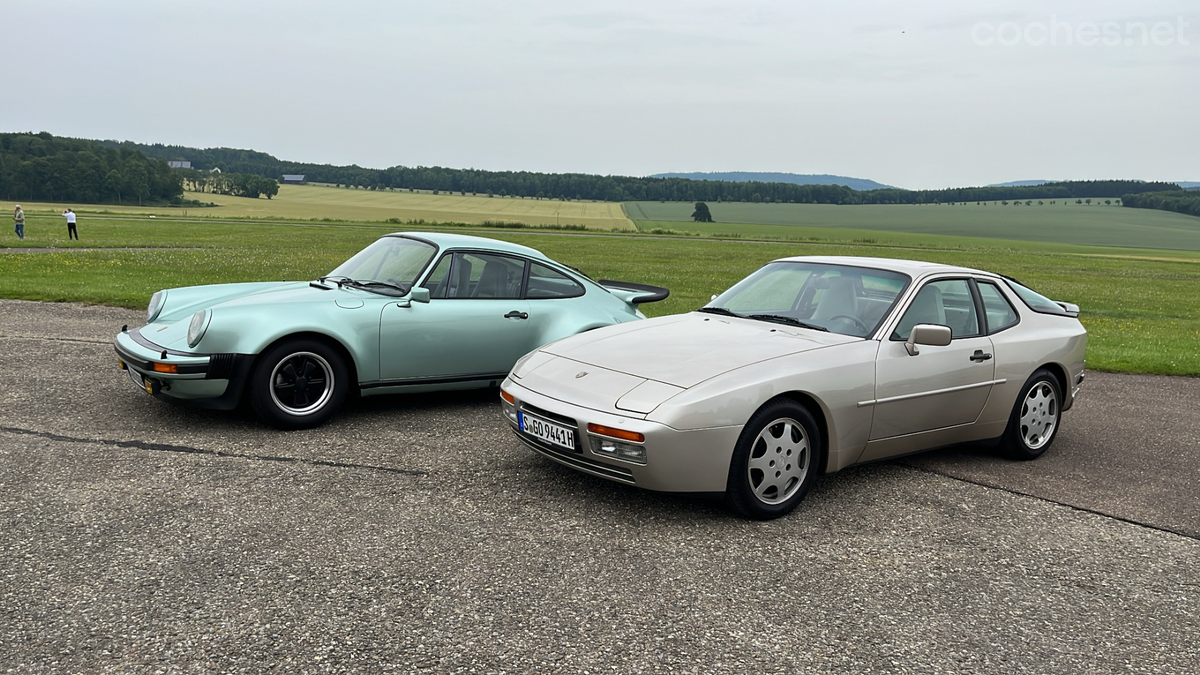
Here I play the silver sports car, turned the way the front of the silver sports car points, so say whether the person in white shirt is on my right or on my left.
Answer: on my right

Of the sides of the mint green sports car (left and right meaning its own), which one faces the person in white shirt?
right

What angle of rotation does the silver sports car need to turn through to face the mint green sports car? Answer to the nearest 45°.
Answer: approximately 45° to its right

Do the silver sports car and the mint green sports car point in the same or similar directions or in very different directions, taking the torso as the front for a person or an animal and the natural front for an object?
same or similar directions

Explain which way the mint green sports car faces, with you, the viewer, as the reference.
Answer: facing the viewer and to the left of the viewer

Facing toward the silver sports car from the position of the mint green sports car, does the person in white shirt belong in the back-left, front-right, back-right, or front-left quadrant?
back-left

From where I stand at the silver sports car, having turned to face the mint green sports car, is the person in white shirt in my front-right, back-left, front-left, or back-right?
front-right

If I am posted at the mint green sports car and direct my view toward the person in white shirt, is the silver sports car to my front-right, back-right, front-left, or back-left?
back-right

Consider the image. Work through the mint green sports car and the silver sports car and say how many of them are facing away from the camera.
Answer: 0
